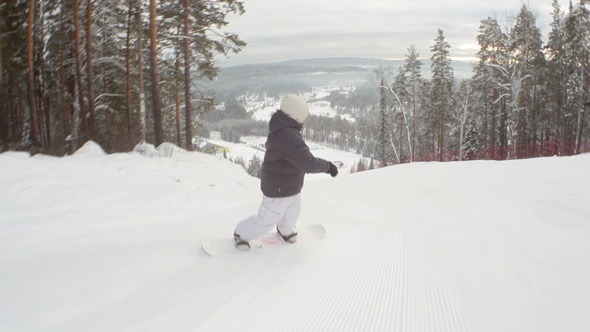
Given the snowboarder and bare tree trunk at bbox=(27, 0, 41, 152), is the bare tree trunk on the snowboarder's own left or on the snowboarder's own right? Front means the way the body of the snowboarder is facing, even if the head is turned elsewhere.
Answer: on the snowboarder's own left

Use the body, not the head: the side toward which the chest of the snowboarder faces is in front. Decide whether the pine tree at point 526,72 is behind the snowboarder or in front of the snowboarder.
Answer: in front

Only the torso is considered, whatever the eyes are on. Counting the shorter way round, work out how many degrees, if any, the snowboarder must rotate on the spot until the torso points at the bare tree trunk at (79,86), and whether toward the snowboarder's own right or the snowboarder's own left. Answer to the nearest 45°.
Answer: approximately 90° to the snowboarder's own left

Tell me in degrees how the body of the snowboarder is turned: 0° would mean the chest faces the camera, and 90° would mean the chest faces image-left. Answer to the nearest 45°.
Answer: approximately 225°

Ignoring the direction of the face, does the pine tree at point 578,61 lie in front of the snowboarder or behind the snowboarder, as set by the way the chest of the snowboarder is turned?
in front
